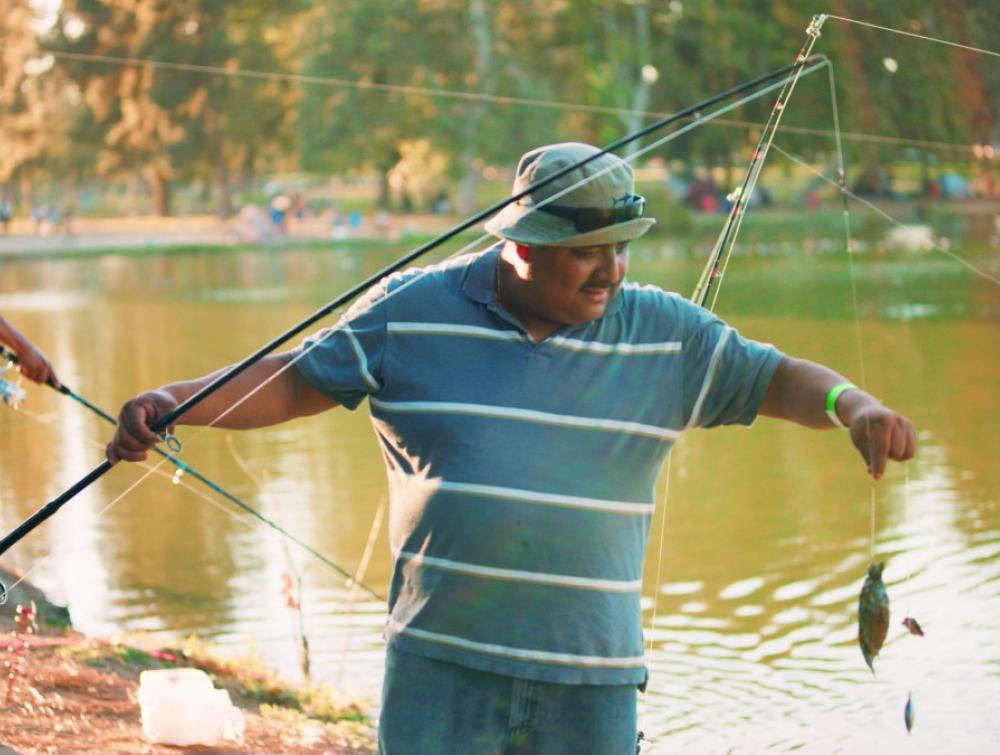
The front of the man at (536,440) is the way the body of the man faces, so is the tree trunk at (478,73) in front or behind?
behind

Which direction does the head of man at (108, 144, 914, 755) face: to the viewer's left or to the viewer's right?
to the viewer's right

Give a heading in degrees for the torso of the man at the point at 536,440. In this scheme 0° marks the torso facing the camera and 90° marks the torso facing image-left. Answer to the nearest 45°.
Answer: approximately 0°

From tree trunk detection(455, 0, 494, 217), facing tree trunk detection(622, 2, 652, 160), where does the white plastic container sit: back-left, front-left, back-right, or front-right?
back-right

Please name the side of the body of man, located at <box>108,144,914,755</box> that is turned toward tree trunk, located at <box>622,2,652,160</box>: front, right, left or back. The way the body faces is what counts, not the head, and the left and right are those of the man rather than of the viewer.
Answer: back
